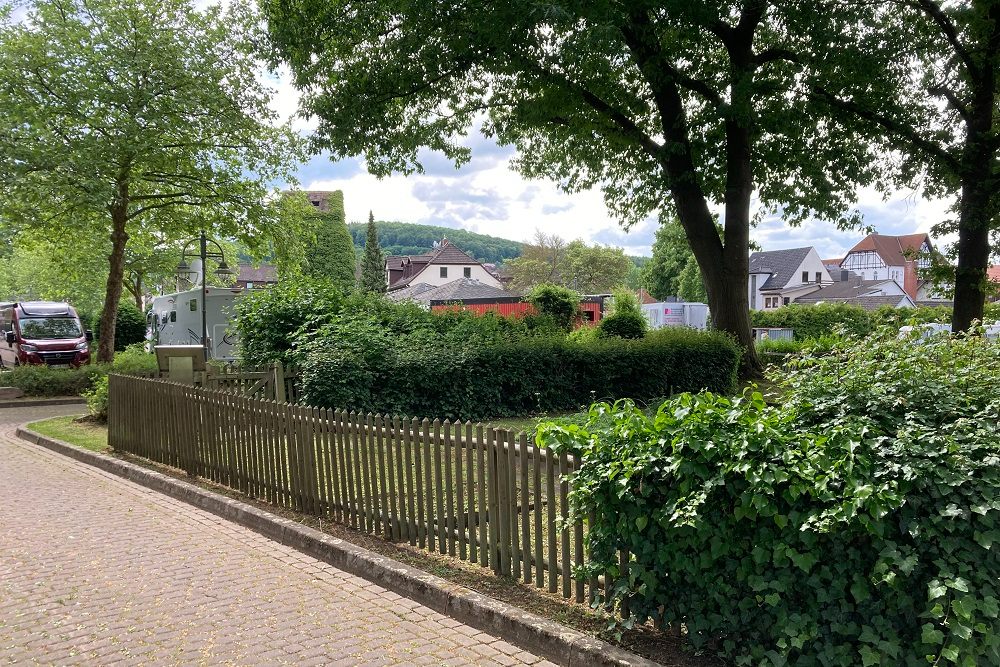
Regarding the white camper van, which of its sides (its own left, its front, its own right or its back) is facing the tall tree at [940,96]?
back

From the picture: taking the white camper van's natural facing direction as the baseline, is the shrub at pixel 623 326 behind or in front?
behind

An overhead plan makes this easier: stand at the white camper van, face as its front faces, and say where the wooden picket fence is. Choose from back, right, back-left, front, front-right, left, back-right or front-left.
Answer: back-left

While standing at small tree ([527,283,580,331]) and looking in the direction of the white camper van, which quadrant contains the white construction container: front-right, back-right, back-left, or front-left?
back-right

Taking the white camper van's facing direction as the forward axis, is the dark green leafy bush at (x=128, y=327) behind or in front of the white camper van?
in front

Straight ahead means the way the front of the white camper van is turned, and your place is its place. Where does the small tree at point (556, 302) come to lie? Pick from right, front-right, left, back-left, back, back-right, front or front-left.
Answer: back-right

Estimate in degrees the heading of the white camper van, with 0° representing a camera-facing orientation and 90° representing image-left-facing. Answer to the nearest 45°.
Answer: approximately 135°

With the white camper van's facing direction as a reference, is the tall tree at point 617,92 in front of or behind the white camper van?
behind

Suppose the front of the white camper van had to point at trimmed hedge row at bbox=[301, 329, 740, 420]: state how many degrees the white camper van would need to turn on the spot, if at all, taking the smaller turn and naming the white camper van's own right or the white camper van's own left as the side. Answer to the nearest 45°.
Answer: approximately 135° to the white camper van's own left
